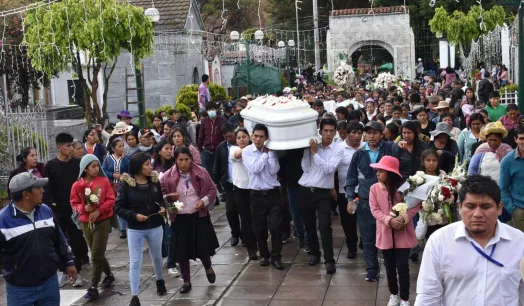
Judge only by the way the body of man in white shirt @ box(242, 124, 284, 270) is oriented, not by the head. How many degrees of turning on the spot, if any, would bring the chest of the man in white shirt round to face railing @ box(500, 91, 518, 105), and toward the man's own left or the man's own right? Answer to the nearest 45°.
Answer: approximately 135° to the man's own left

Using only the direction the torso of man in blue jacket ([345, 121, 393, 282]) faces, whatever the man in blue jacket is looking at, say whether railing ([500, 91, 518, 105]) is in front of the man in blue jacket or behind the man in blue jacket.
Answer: behind

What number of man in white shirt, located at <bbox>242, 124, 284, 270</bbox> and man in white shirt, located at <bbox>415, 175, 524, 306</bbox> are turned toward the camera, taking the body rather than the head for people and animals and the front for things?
2

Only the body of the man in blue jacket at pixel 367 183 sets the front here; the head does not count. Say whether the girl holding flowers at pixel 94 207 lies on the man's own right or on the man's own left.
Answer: on the man's own right

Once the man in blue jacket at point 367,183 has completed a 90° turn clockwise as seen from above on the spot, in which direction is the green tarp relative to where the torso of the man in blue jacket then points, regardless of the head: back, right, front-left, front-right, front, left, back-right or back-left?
right

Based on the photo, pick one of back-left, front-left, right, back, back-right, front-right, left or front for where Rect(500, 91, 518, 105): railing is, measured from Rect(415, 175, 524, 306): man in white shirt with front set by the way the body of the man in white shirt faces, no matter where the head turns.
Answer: back

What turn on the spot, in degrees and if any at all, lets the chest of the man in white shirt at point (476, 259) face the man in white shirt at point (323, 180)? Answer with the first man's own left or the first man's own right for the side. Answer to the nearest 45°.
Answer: approximately 180°
